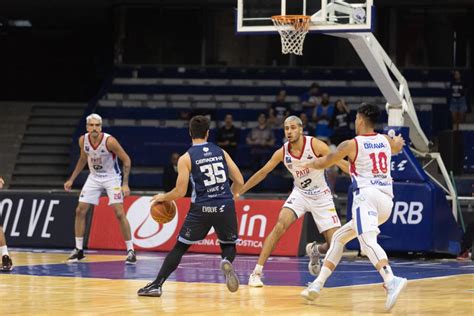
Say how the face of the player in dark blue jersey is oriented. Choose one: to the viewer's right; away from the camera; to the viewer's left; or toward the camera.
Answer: away from the camera

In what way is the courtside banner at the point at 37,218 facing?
toward the camera

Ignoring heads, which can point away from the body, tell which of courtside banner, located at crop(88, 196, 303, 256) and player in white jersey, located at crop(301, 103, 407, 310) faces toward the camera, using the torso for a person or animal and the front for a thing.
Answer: the courtside banner

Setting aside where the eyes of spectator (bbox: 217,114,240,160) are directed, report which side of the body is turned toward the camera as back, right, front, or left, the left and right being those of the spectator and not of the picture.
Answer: front

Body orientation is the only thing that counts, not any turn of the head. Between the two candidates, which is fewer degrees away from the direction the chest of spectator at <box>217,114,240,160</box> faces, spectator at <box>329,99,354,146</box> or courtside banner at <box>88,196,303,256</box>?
the courtside banner

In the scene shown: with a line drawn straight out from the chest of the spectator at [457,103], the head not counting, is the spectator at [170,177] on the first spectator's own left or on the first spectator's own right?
on the first spectator's own right

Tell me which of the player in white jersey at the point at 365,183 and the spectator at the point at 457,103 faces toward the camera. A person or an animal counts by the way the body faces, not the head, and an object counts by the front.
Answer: the spectator

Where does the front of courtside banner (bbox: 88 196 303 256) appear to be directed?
toward the camera

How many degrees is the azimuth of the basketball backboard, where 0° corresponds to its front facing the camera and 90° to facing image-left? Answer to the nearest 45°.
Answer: approximately 45°

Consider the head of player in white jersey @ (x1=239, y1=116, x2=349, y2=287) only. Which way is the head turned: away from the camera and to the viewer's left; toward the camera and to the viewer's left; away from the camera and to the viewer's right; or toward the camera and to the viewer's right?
toward the camera and to the viewer's left

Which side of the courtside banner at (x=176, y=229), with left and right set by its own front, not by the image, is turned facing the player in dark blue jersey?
front

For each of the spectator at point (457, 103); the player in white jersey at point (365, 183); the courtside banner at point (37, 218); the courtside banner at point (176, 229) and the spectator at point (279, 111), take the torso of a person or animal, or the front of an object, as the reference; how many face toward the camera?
4

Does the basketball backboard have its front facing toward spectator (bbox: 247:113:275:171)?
no

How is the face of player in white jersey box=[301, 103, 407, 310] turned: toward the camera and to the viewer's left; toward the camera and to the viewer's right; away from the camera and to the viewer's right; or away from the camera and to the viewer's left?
away from the camera and to the viewer's left

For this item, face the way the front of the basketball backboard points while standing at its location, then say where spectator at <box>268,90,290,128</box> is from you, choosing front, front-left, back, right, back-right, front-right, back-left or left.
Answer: back-right

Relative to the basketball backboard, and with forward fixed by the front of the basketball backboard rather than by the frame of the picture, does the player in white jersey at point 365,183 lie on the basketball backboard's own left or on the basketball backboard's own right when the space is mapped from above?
on the basketball backboard's own left
